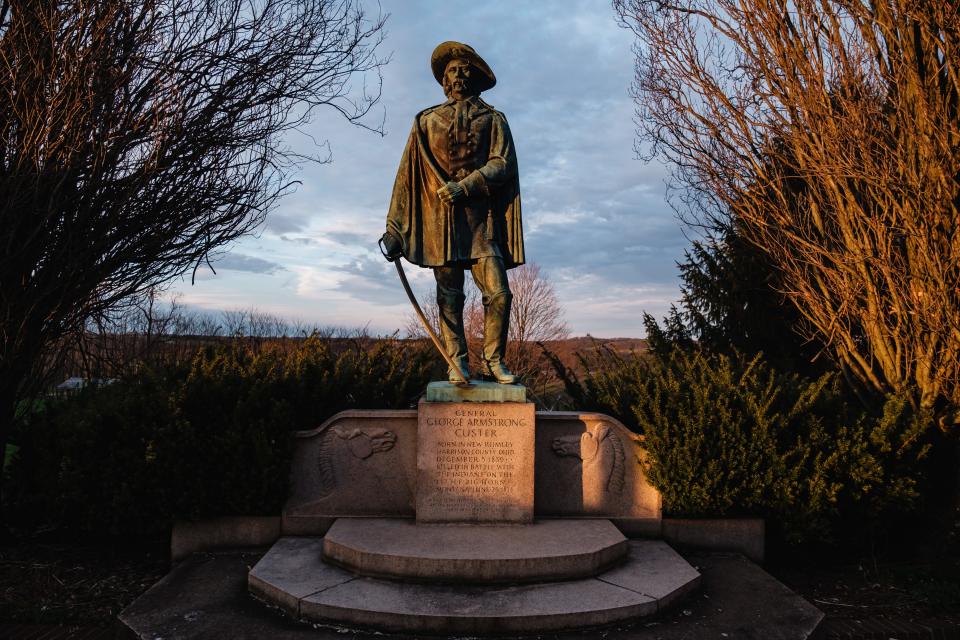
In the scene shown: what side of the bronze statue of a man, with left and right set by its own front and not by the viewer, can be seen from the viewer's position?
front

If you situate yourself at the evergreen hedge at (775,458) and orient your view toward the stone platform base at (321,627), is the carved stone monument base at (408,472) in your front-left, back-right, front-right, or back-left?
front-right

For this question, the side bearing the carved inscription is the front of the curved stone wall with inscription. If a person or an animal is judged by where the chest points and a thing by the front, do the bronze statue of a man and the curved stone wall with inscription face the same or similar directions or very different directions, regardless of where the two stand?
same or similar directions

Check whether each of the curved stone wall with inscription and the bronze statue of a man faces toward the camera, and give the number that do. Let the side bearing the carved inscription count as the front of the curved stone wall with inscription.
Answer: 2

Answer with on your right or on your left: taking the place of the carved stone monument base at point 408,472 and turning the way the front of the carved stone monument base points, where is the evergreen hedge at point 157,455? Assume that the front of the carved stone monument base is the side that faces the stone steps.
on your right

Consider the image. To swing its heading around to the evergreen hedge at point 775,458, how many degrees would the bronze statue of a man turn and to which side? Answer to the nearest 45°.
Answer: approximately 90° to its left

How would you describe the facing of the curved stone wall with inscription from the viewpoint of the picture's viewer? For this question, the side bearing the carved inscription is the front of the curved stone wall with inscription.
facing the viewer

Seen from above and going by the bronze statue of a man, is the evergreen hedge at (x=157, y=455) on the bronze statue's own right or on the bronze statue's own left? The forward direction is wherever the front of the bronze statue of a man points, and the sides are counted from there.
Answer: on the bronze statue's own right

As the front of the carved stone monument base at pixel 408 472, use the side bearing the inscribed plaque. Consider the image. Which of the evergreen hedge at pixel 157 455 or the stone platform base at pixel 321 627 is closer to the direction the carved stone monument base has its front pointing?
the stone platform base

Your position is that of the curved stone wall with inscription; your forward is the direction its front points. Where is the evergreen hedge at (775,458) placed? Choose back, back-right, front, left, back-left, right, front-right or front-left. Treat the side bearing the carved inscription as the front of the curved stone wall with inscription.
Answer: left
